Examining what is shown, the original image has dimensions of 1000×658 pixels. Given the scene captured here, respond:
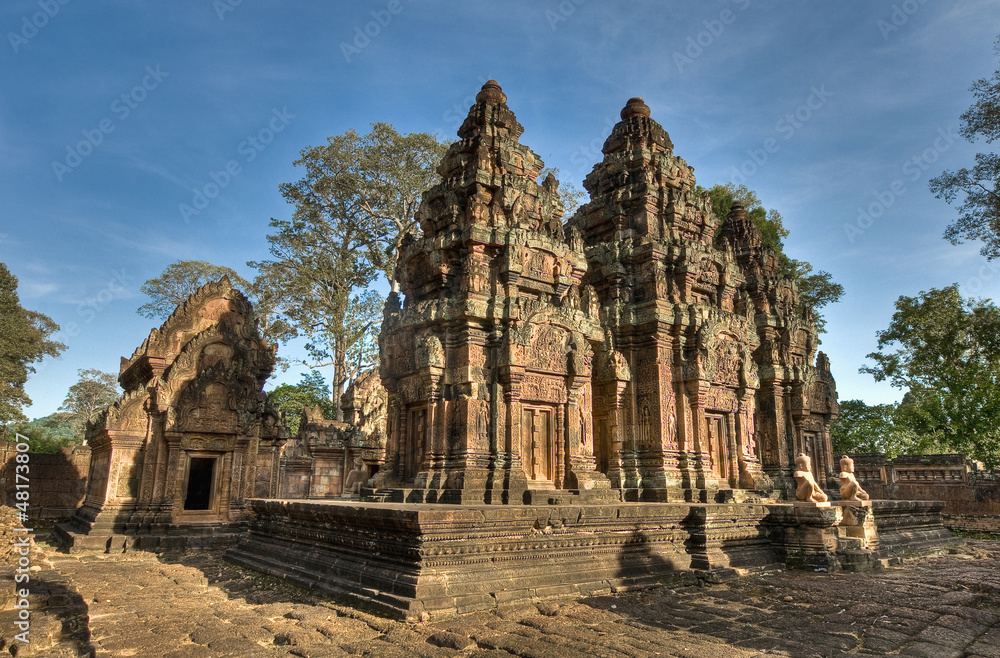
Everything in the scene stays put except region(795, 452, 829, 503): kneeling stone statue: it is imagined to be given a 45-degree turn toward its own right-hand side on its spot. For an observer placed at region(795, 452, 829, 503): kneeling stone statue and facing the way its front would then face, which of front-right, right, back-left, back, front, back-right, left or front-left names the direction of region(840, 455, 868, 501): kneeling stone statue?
back-left

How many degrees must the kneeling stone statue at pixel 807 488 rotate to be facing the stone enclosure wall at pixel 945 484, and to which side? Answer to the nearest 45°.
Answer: approximately 135° to its left

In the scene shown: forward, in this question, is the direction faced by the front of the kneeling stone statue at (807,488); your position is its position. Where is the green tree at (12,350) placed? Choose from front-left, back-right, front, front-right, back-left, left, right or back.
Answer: back-right

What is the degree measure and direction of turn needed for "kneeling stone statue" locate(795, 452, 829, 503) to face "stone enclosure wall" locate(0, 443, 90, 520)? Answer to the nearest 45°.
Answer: approximately 135° to its right

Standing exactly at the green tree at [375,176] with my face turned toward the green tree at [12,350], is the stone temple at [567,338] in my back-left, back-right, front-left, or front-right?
back-left
